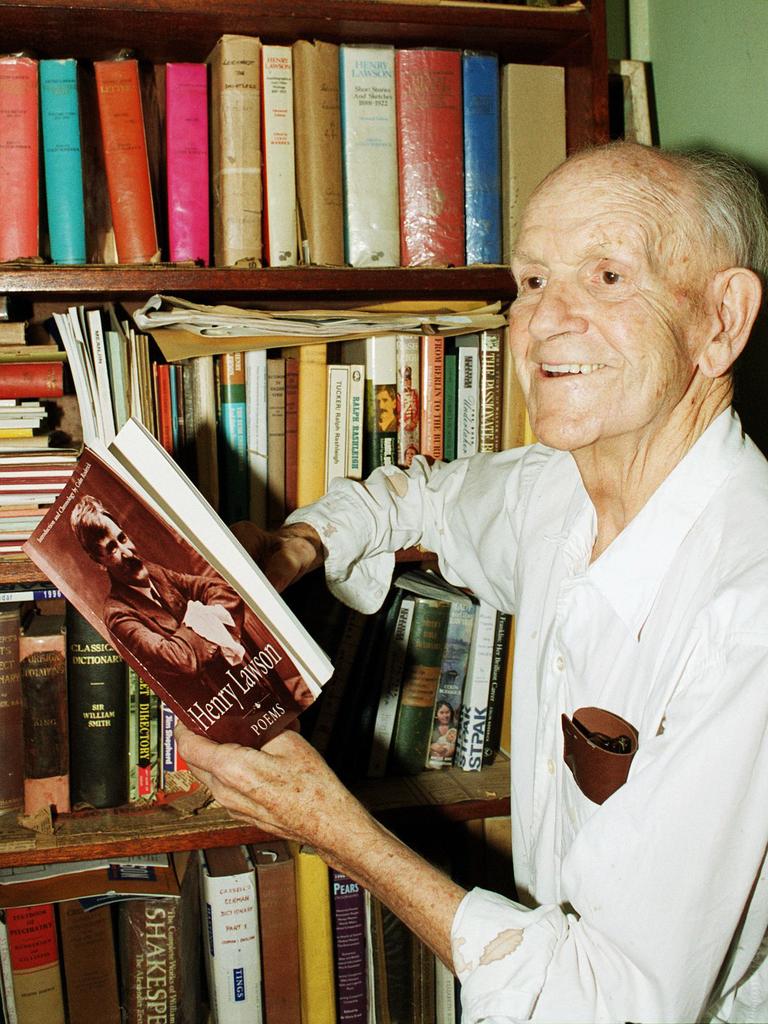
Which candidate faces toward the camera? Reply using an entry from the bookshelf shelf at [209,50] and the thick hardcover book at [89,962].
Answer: the bookshelf shelf

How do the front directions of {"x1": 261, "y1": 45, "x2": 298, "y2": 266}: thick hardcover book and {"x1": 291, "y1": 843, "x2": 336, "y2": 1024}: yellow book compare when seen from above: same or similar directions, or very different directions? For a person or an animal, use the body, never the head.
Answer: same or similar directions

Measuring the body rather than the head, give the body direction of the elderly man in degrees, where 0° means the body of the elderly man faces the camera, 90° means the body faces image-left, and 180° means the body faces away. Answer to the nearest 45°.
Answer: approximately 45°

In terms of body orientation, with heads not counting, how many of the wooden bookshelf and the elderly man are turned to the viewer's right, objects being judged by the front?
0

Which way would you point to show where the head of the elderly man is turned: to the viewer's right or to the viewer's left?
to the viewer's left

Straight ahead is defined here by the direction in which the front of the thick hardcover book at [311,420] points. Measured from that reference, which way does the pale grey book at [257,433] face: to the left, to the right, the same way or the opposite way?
the same way
